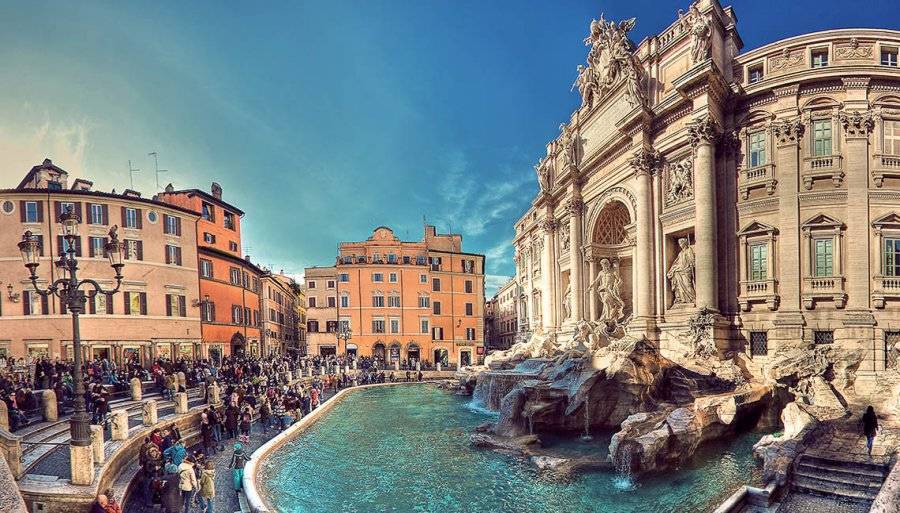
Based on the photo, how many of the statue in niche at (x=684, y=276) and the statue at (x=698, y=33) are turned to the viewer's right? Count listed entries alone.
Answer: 0

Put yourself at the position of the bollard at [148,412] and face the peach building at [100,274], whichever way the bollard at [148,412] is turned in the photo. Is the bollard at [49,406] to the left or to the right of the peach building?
left

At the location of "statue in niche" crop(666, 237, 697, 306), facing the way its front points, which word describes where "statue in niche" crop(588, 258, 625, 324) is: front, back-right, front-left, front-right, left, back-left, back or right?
right

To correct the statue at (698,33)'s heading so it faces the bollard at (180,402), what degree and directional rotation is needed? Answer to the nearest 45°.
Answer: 0° — it already faces it

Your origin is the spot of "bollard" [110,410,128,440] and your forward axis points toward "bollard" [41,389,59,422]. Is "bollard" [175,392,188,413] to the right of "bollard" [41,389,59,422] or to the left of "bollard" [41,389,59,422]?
right

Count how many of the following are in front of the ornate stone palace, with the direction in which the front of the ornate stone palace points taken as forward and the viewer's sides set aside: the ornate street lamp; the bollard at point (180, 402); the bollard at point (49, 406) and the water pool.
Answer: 4

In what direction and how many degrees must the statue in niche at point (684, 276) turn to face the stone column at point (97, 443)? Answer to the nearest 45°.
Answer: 0° — it already faces it

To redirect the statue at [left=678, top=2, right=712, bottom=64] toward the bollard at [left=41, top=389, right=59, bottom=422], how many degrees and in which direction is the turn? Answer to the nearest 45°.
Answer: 0° — it already faces it

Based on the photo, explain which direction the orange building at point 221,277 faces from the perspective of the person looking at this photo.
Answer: facing the viewer and to the right of the viewer

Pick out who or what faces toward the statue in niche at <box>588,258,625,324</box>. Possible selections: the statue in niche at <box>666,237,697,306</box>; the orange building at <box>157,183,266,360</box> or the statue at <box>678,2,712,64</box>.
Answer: the orange building

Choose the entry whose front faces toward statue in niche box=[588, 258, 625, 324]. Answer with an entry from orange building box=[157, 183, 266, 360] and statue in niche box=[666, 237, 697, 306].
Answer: the orange building

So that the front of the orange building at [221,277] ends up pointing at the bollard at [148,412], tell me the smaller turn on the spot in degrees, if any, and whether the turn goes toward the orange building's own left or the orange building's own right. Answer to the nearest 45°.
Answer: approximately 45° to the orange building's own right

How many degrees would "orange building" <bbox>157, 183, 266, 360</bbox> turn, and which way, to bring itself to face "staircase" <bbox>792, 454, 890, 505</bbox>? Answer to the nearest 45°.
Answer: approximately 45° to its right

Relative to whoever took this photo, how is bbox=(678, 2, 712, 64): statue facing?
facing the viewer and to the left of the viewer

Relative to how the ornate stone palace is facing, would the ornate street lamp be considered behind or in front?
in front

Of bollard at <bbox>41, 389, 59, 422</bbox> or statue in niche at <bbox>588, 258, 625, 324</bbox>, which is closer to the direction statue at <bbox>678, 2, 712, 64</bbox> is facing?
the bollard

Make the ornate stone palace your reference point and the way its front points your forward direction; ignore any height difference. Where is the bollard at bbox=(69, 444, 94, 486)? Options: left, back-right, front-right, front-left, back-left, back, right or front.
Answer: front
